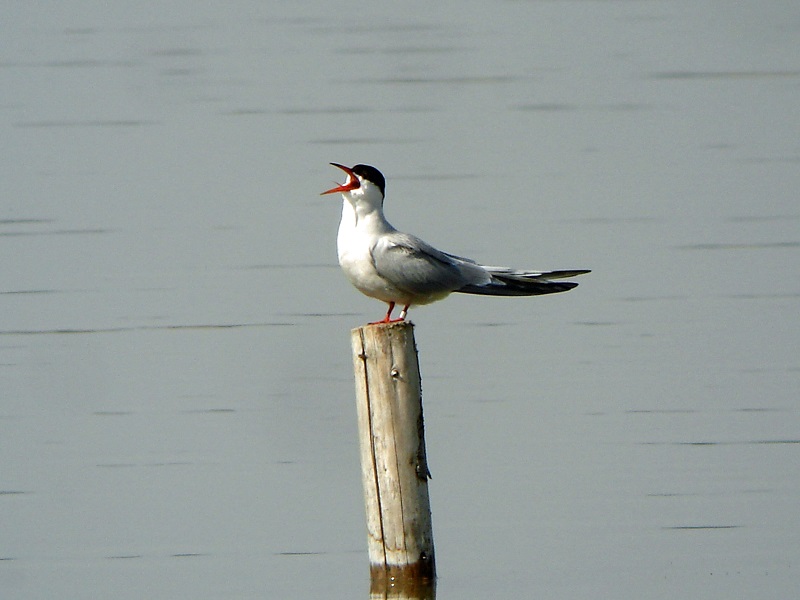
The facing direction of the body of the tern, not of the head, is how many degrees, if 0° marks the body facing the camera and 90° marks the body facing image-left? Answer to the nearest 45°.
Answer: approximately 90°
